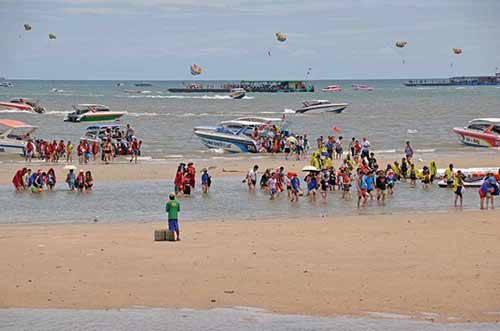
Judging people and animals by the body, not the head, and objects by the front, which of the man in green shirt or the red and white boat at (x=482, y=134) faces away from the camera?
the man in green shirt

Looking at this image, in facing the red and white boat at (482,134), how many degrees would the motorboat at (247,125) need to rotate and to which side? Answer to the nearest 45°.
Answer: approximately 180°

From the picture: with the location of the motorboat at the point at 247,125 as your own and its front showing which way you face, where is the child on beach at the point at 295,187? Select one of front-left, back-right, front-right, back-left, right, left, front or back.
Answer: left

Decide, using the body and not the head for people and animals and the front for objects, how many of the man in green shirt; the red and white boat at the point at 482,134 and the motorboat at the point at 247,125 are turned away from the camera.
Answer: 1

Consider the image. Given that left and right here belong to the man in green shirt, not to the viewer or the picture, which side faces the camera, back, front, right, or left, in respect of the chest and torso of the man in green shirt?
back

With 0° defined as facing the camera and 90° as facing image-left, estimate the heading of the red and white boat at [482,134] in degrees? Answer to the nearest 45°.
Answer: approximately 90°

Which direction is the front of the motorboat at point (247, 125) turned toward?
to the viewer's left

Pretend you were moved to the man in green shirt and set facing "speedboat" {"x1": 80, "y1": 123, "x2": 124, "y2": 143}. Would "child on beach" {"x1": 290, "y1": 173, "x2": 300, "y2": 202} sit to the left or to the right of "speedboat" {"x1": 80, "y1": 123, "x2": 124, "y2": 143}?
right

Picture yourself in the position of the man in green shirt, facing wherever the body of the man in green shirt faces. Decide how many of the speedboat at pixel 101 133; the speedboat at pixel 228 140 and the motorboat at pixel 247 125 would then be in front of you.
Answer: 3

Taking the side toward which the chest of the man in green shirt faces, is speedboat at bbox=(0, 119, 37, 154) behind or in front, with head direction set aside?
in front

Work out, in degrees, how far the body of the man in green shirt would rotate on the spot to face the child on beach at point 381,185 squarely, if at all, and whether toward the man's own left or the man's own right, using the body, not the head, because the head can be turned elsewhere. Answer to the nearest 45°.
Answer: approximately 45° to the man's own right

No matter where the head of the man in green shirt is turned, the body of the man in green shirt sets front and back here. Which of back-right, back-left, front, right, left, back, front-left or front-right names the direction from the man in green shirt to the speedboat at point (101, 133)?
front

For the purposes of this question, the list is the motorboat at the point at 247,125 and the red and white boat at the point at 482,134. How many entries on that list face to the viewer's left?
2

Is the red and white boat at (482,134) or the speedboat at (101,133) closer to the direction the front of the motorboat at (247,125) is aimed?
the speedboat

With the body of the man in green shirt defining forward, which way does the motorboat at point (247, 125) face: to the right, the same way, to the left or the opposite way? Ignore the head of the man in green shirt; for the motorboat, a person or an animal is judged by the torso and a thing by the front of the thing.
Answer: to the left
